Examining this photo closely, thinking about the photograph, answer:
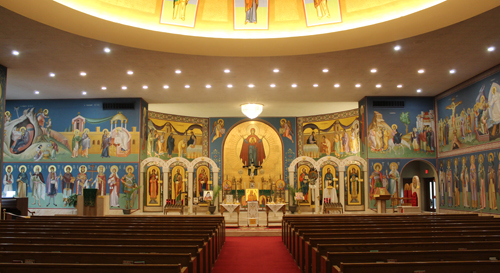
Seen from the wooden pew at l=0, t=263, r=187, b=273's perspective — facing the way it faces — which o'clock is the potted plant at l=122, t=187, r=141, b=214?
The potted plant is roughly at 12 o'clock from the wooden pew.

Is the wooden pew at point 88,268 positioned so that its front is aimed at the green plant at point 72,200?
yes

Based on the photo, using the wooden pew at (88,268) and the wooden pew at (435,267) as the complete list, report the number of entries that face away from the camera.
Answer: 2

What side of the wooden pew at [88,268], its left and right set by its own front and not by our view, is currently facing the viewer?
back

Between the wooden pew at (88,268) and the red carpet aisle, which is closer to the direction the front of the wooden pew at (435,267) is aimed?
the red carpet aisle

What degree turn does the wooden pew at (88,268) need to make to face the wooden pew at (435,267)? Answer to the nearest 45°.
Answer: approximately 90° to its right

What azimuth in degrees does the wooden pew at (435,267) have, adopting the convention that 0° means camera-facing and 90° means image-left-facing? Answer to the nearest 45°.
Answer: approximately 180°

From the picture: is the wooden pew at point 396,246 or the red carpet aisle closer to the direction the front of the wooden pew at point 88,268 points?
the red carpet aisle
